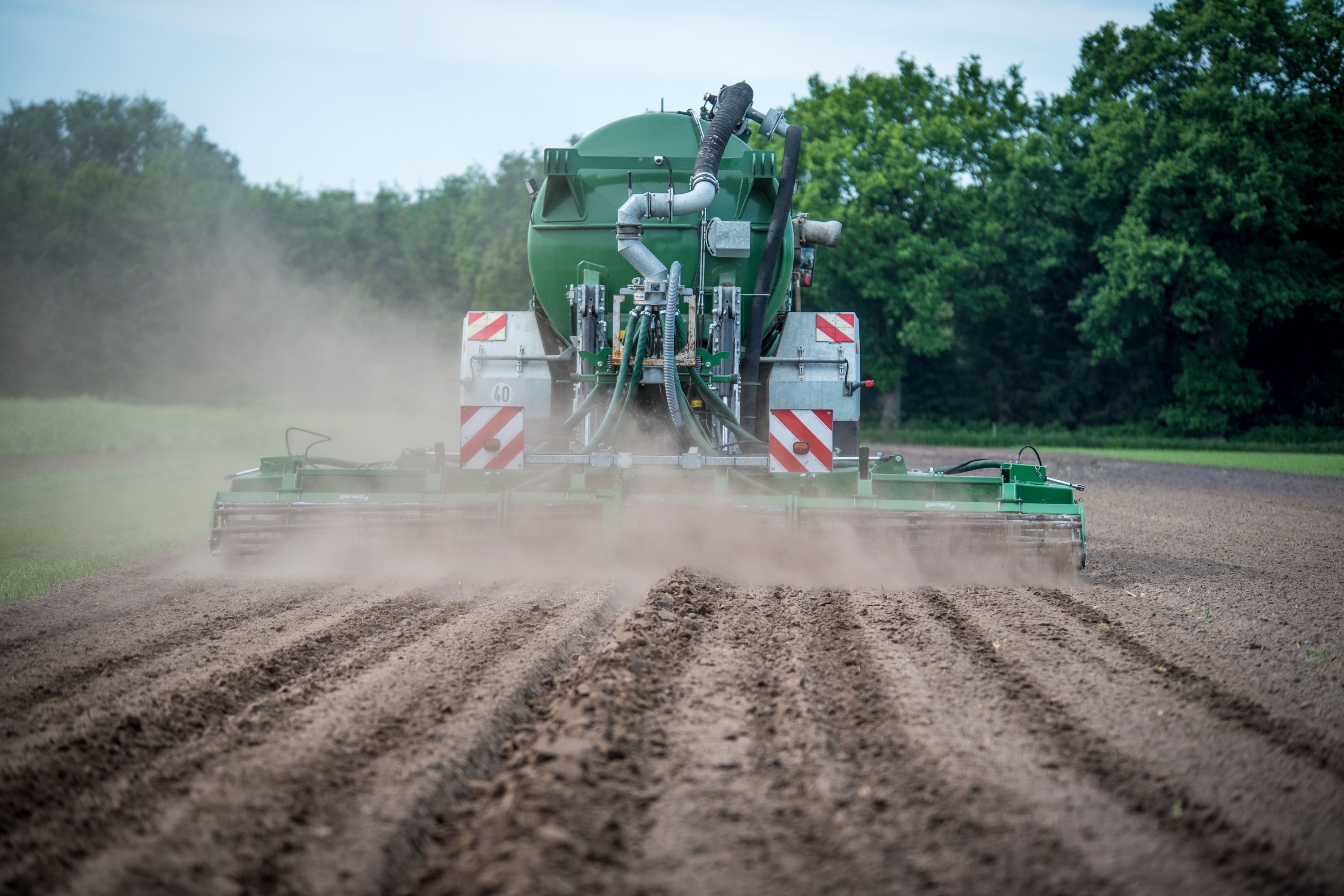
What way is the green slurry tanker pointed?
away from the camera

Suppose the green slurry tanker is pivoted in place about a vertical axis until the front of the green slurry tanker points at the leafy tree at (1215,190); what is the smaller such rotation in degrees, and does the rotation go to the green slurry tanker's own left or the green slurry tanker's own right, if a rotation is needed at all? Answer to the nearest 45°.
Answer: approximately 45° to the green slurry tanker's own right

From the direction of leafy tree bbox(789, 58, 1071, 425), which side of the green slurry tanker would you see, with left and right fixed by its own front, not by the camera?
front
